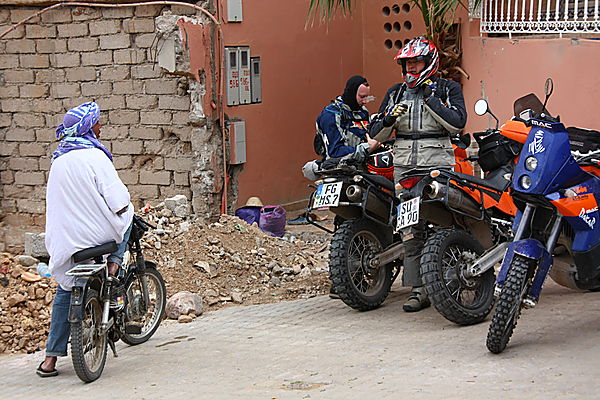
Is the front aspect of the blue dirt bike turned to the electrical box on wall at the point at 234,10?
no

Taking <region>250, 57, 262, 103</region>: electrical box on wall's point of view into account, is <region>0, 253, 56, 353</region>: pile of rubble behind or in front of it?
in front

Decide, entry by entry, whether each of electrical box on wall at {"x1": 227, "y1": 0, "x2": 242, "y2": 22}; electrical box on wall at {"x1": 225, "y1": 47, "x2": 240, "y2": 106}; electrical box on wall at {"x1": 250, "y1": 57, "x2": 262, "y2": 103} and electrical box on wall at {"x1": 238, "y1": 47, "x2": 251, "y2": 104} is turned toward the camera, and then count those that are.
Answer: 4

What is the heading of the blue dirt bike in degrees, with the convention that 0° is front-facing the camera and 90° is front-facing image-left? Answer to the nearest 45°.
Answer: approximately 45°

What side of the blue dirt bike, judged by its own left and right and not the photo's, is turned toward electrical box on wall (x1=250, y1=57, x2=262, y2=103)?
right

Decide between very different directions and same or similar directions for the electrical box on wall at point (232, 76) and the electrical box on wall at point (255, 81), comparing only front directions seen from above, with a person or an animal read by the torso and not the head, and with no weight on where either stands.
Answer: same or similar directions

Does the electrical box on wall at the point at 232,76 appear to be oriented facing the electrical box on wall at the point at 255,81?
no

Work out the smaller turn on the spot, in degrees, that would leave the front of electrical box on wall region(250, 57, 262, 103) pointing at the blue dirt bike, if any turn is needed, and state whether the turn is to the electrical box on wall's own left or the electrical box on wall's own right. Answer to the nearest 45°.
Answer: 0° — it already faces it

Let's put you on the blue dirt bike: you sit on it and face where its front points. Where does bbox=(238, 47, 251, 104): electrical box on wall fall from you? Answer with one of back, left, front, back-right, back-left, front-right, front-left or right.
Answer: right

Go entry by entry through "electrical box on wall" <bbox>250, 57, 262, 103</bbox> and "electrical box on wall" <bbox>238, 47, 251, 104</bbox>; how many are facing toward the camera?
2

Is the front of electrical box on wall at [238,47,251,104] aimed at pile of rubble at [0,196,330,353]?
yes

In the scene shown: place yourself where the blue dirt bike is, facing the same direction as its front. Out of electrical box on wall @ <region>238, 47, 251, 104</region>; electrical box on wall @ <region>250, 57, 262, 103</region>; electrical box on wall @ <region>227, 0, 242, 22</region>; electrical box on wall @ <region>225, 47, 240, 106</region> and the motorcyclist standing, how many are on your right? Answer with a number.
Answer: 5

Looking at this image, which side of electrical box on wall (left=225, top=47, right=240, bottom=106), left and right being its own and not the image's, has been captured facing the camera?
front

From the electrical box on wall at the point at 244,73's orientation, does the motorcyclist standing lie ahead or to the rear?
ahead

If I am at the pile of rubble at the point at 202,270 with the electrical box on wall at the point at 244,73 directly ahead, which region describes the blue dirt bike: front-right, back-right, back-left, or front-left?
back-right

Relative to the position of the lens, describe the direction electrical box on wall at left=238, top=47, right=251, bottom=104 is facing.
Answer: facing the viewer

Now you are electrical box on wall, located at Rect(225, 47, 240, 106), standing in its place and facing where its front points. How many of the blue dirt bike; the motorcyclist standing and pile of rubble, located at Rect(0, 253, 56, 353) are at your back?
0
